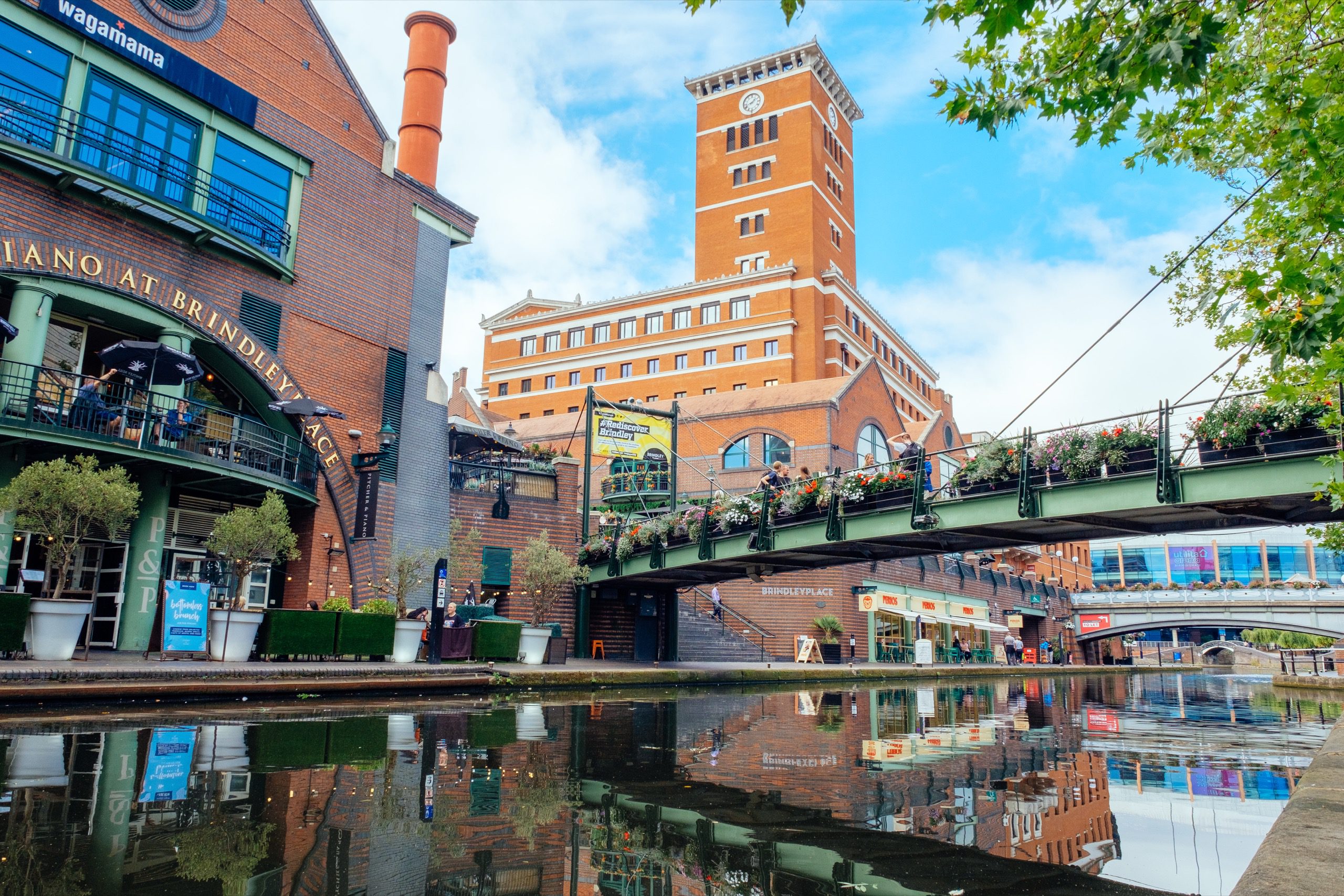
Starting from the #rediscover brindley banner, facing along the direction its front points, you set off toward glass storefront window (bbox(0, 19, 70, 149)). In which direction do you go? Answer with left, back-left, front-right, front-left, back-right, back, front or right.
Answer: front-right

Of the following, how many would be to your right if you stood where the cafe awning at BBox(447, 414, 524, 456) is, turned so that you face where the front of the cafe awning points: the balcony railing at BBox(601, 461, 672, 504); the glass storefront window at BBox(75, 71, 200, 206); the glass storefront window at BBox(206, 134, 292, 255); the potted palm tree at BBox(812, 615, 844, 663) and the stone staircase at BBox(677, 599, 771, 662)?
2

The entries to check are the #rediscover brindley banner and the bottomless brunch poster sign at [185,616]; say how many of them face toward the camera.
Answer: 2

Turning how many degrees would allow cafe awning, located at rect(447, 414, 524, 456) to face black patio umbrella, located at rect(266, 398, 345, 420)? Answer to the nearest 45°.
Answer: approximately 90° to its right

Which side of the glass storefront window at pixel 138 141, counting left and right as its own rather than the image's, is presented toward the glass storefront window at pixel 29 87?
right

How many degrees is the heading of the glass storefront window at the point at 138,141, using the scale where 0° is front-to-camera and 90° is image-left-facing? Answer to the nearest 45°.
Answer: approximately 315°

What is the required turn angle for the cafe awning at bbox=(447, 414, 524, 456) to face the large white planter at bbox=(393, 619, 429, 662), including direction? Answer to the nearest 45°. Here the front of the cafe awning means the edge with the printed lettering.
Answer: approximately 45° to its right

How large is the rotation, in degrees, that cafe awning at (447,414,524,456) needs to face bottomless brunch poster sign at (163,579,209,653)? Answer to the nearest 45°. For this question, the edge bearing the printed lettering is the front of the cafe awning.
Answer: approximately 45° to its right

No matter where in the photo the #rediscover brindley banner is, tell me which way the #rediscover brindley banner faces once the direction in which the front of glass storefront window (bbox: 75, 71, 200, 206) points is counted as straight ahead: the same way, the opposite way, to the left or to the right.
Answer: to the right
